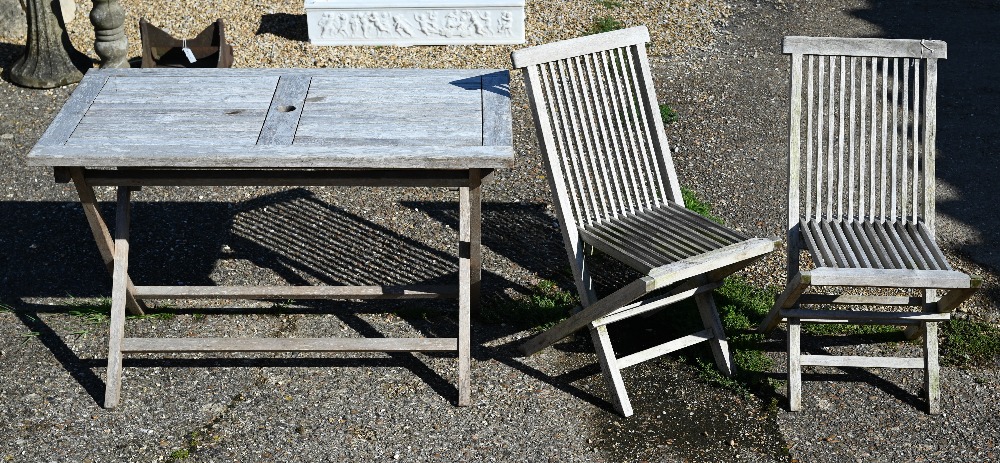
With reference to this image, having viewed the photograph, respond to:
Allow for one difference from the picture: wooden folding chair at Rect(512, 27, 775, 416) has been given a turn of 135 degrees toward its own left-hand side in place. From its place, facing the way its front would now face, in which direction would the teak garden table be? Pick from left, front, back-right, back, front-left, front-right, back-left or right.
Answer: left

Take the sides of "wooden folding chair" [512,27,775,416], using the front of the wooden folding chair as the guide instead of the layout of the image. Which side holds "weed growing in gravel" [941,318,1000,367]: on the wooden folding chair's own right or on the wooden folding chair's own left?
on the wooden folding chair's own left

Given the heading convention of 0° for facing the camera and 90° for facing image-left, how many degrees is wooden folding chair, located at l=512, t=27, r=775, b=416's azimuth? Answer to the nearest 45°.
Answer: approximately 315°

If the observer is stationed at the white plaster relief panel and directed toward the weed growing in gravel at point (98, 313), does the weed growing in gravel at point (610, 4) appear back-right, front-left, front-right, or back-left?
back-left

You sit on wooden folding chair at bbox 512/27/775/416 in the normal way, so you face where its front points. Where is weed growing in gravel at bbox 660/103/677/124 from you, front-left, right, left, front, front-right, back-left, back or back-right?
back-left

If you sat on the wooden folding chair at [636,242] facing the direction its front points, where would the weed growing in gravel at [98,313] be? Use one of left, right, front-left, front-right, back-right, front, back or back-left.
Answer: back-right

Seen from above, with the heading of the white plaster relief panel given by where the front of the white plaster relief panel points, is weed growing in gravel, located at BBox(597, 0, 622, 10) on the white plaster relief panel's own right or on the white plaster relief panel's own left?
on the white plaster relief panel's own left

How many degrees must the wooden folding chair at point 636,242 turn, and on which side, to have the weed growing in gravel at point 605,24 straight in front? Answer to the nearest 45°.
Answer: approximately 135° to its left
